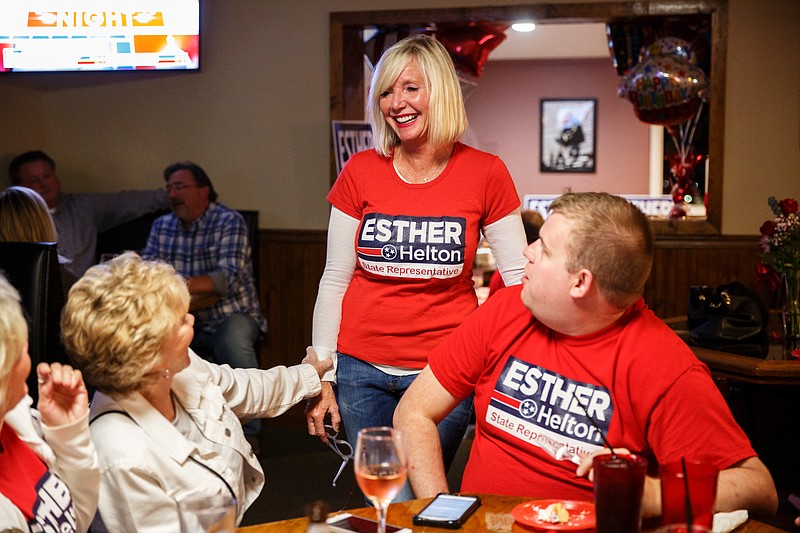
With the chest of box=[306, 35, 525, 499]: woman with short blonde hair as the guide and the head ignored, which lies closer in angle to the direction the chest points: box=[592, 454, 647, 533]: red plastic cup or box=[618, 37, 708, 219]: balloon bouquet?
the red plastic cup

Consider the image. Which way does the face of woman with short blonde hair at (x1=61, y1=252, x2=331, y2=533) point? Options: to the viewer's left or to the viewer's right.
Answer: to the viewer's right

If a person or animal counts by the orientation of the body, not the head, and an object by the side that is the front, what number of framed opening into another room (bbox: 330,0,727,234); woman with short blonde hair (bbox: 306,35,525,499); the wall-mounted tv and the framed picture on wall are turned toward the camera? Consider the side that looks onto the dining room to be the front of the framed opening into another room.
4

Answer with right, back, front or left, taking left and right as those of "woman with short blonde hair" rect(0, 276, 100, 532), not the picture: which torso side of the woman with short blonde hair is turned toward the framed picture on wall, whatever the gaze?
left

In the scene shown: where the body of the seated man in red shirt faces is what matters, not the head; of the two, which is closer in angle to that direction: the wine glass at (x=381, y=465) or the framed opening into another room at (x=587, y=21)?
the wine glass

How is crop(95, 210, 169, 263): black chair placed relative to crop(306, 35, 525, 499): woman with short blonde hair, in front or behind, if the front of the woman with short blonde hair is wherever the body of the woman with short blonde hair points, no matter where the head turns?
behind

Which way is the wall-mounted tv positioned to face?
toward the camera

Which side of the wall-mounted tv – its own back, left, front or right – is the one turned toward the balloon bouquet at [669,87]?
left

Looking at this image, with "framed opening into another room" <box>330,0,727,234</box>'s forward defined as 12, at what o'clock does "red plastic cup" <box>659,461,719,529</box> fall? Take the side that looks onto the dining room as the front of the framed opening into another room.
The red plastic cup is roughly at 12 o'clock from the framed opening into another room.

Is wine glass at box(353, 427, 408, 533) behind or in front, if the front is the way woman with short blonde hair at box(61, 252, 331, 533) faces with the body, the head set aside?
in front

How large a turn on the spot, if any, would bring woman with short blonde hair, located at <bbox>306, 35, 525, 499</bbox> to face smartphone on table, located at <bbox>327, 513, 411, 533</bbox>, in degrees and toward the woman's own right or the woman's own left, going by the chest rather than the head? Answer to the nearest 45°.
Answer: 0° — they already face it

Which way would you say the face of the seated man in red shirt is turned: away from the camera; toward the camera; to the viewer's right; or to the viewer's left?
to the viewer's left

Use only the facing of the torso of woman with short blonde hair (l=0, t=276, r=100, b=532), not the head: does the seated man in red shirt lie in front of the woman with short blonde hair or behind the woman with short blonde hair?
in front

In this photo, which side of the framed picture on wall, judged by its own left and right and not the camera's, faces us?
front

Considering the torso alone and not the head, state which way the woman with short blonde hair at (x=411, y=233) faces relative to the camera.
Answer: toward the camera

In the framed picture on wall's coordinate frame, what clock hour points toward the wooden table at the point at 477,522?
The wooden table is roughly at 12 o'clock from the framed picture on wall.

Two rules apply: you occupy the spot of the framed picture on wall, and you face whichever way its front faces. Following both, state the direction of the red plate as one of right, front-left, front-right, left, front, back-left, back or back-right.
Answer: front

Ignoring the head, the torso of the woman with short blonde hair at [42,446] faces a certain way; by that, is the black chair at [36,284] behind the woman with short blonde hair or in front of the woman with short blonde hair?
behind

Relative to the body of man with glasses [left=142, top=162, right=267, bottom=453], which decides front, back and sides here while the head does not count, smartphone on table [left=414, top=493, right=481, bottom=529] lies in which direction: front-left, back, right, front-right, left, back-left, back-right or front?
front-left

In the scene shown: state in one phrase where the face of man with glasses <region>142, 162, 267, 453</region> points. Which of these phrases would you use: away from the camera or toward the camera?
toward the camera
